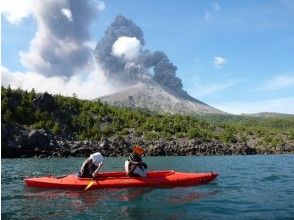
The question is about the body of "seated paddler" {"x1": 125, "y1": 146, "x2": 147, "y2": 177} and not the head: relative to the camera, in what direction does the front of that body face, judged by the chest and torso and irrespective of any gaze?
to the viewer's right

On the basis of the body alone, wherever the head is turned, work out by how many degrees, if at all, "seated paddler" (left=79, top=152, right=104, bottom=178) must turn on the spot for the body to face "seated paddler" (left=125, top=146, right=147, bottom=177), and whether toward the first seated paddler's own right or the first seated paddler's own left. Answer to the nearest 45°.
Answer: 0° — they already face them

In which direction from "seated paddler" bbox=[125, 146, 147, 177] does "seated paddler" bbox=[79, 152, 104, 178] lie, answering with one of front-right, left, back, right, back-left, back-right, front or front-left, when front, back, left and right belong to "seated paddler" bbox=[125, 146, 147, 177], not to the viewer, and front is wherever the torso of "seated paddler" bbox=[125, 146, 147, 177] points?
back

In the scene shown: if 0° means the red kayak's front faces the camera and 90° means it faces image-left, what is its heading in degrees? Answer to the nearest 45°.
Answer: approximately 270°

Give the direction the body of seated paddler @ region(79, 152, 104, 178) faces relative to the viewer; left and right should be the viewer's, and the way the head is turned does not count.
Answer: facing to the right of the viewer
